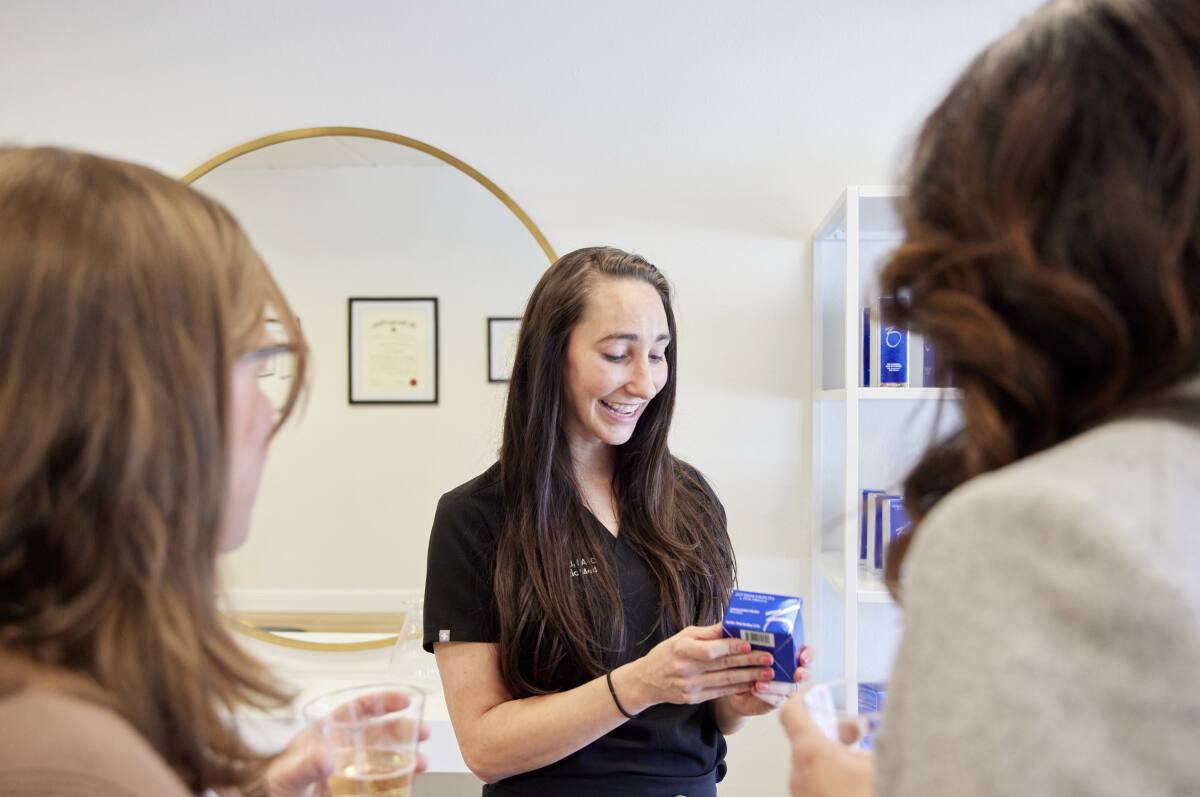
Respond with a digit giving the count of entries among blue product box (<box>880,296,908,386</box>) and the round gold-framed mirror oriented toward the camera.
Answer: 2

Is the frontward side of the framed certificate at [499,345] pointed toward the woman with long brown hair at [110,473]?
yes

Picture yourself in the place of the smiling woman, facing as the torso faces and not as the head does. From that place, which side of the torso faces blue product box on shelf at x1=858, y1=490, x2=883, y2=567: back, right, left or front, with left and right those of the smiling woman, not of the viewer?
left

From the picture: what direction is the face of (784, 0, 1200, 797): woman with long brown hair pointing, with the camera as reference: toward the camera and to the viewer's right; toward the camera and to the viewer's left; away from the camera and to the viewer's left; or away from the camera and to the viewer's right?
away from the camera and to the viewer's left

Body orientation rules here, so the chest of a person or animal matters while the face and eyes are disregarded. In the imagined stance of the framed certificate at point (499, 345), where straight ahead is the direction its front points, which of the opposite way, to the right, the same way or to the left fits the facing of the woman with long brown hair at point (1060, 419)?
the opposite way

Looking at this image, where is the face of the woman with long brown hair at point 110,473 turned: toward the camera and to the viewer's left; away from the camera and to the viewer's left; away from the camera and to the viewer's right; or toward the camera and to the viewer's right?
away from the camera and to the viewer's right

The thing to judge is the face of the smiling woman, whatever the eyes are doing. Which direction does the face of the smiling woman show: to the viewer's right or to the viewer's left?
to the viewer's right

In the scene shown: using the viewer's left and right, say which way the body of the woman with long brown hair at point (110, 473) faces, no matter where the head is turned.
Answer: facing away from the viewer and to the right of the viewer
